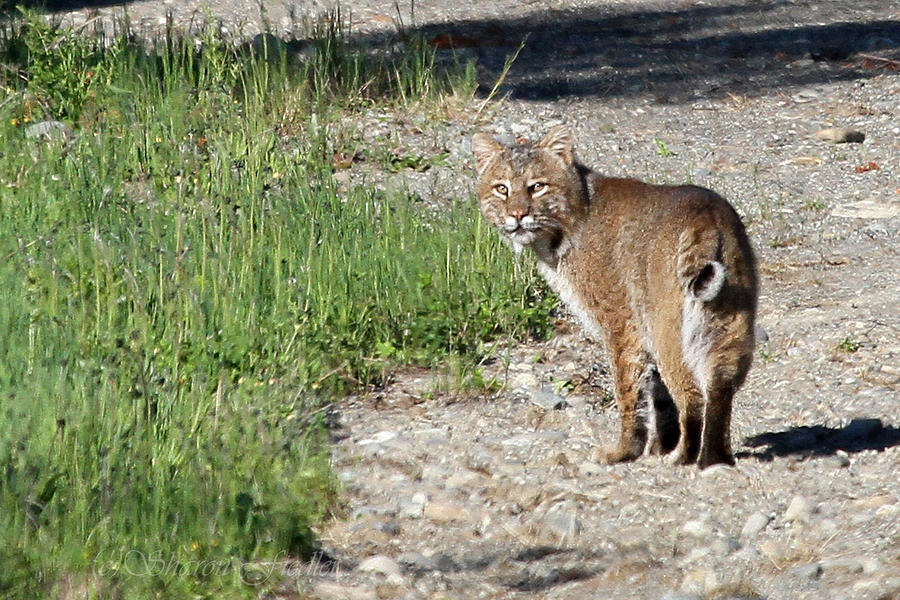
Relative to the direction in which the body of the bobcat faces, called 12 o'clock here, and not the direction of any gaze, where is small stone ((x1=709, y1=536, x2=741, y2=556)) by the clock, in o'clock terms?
The small stone is roughly at 7 o'clock from the bobcat.

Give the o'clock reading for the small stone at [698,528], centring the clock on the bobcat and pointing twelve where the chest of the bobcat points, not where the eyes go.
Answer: The small stone is roughly at 7 o'clock from the bobcat.

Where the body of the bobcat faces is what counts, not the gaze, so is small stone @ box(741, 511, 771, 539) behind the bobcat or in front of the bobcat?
behind

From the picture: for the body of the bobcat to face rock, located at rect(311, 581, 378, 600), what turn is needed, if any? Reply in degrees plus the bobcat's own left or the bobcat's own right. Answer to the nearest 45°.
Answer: approximately 90° to the bobcat's own left

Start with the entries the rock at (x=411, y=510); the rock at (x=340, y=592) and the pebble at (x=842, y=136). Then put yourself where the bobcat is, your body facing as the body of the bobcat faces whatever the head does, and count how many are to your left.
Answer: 2

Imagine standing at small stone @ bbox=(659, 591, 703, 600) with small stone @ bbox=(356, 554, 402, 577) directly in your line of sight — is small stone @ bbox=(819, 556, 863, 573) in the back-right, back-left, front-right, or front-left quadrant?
back-right

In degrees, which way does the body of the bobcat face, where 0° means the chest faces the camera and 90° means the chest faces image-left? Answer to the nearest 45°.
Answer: approximately 135°
